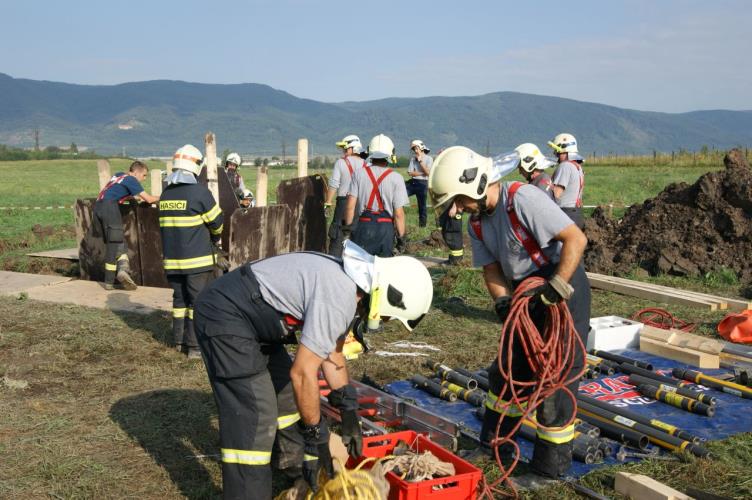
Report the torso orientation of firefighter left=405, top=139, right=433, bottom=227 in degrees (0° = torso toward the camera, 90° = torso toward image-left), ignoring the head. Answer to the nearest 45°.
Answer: approximately 45°

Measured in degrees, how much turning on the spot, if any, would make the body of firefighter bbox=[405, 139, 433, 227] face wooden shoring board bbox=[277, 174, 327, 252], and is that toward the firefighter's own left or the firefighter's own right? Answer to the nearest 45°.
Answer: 0° — they already face it

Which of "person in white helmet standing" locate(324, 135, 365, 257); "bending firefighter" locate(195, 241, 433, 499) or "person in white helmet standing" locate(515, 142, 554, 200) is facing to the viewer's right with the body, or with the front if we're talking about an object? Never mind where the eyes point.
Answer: the bending firefighter

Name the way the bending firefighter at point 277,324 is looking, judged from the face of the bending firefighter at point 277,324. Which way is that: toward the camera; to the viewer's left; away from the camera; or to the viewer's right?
to the viewer's right

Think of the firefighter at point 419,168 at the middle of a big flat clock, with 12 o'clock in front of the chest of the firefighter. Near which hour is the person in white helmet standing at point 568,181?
The person in white helmet standing is roughly at 10 o'clock from the firefighter.

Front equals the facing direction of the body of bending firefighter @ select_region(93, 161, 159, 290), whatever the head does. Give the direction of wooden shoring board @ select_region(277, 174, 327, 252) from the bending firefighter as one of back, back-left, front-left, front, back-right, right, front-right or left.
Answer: front-right

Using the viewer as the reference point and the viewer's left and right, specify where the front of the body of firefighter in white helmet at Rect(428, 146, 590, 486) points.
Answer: facing the viewer and to the left of the viewer

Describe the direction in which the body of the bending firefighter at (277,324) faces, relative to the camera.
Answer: to the viewer's right

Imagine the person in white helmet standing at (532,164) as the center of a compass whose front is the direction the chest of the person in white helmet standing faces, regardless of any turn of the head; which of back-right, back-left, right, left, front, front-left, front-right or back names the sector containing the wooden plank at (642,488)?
left

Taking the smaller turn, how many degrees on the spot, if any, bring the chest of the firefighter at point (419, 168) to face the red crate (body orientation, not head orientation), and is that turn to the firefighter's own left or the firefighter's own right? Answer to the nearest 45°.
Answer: approximately 45° to the firefighter's own left

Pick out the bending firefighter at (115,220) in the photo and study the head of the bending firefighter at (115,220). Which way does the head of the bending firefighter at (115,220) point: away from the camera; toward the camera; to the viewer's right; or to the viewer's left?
to the viewer's right
